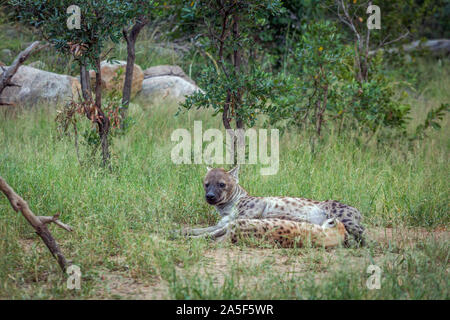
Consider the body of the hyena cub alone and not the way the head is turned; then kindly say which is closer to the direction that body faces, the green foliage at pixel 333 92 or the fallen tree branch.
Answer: the green foliage

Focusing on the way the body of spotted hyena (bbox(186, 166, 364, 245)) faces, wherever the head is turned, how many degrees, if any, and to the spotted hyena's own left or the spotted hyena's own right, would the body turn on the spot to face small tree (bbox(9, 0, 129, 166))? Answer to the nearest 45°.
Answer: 0° — it already faces it

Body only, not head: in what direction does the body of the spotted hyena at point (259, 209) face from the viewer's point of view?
to the viewer's left

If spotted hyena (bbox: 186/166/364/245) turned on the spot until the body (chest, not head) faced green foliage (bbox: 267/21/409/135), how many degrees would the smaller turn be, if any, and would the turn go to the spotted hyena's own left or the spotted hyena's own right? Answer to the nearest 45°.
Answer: approximately 90° to the spotted hyena's own right

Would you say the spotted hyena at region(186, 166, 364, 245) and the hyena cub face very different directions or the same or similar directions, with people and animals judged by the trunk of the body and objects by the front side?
very different directions

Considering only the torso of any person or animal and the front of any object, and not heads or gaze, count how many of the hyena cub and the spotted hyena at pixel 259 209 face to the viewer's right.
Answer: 1

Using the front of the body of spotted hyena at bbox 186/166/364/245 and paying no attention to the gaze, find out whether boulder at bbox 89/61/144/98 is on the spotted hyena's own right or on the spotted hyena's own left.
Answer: on the spotted hyena's own right

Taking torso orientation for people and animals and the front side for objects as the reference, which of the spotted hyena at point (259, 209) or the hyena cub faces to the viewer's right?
the hyena cub

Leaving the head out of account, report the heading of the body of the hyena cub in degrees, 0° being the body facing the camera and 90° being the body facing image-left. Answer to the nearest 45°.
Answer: approximately 270°

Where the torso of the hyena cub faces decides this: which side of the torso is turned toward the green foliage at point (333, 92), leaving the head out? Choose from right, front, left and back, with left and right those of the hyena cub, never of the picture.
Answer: left

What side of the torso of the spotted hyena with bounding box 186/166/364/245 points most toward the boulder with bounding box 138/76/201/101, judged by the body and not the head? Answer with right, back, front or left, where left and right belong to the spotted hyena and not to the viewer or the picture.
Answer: right
